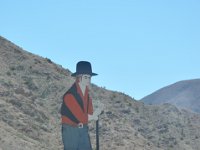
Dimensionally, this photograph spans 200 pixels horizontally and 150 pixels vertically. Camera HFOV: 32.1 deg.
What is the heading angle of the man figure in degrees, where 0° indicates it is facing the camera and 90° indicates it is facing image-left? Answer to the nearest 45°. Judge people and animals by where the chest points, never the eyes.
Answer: approximately 315°
